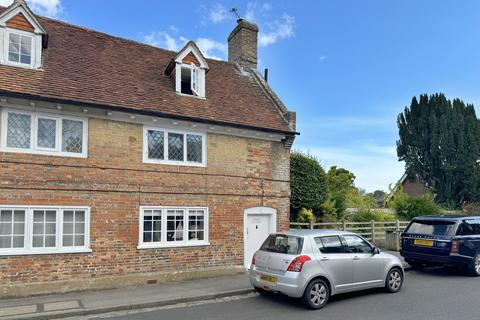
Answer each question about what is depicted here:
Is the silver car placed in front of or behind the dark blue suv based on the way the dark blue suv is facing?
behind

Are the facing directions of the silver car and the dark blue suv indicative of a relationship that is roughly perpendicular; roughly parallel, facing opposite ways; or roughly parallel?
roughly parallel

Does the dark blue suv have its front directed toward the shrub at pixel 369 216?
no

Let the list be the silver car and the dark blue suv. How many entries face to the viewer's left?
0

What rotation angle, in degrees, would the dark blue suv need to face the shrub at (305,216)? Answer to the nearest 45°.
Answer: approximately 90° to its left

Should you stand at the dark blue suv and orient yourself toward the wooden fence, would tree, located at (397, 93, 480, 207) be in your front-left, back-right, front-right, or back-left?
front-right

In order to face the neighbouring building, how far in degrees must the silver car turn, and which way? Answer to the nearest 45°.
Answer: approximately 45° to its left

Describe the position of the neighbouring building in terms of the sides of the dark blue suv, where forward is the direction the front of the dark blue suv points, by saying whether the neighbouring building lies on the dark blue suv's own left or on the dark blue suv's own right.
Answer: on the dark blue suv's own left

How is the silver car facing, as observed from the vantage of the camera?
facing away from the viewer and to the right of the viewer

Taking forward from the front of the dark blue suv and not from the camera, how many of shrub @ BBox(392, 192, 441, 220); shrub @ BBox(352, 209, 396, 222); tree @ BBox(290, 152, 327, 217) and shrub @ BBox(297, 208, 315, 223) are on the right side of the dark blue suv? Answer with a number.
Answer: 0

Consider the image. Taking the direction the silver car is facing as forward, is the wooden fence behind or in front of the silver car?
in front

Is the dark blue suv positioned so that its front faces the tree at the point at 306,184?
no

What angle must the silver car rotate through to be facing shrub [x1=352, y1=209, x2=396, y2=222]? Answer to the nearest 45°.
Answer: approximately 45° to its left

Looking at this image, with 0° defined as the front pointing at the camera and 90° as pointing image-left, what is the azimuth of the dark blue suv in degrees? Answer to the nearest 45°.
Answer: approximately 225°

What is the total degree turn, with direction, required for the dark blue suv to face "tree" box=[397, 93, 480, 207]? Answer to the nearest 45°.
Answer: approximately 45° to its left
